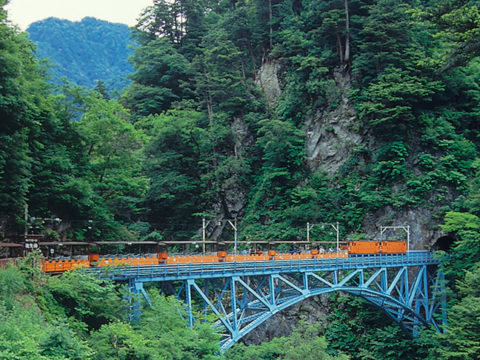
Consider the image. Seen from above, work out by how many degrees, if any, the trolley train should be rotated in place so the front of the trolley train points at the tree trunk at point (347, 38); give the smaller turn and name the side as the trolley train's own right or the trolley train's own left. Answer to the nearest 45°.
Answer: approximately 45° to the trolley train's own left

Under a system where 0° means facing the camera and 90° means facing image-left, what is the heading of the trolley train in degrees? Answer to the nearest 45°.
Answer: approximately 270°
